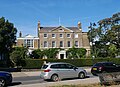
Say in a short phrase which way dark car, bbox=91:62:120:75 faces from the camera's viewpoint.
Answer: facing away from the viewer and to the right of the viewer

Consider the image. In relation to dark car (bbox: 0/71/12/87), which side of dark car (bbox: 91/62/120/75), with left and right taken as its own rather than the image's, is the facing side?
back

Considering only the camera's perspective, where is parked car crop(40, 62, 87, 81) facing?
facing away from the viewer and to the right of the viewer

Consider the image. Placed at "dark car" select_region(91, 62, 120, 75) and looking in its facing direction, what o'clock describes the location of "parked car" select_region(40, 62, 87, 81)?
The parked car is roughly at 6 o'clock from the dark car.

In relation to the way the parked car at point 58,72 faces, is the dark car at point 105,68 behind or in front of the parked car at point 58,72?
in front

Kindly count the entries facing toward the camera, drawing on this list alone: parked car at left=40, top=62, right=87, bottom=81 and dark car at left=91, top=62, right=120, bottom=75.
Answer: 0

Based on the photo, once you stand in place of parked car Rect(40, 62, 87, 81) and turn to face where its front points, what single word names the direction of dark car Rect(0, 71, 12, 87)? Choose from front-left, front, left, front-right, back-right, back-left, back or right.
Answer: back
